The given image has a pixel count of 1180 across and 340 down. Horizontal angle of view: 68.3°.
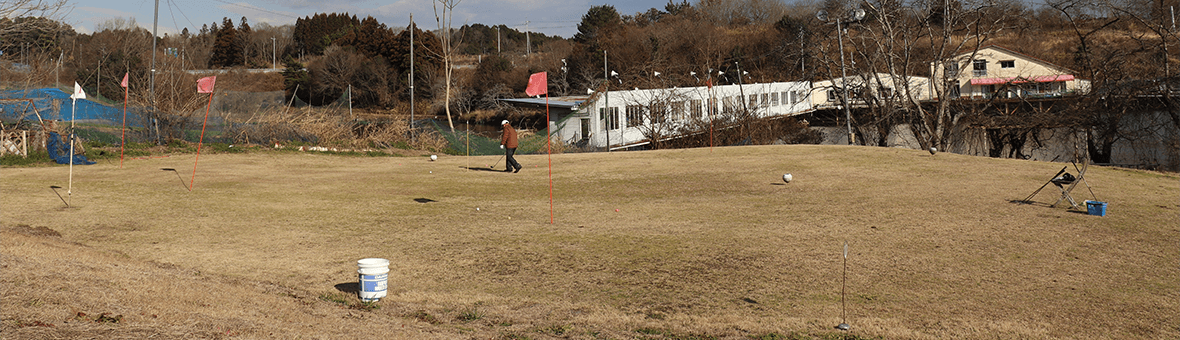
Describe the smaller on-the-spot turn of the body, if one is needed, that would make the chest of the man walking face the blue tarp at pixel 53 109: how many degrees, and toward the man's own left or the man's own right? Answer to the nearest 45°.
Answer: approximately 45° to the man's own right

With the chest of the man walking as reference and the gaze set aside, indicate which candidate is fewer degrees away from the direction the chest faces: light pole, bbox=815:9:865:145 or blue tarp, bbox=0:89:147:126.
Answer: the blue tarp

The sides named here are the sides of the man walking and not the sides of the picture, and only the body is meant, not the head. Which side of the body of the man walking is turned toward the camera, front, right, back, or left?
left

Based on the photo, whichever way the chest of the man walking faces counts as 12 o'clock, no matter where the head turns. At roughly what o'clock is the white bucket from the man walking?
The white bucket is roughly at 9 o'clock from the man walking.

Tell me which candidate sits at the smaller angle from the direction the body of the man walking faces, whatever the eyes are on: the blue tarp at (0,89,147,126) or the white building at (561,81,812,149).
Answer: the blue tarp

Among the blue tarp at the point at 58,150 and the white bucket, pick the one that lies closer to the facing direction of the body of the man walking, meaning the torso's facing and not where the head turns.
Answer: the blue tarp

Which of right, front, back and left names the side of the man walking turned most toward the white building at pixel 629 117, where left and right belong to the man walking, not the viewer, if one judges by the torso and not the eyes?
right

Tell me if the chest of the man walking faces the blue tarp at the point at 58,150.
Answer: yes

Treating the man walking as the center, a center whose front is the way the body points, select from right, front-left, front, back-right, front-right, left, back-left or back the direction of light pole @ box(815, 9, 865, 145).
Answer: back-right

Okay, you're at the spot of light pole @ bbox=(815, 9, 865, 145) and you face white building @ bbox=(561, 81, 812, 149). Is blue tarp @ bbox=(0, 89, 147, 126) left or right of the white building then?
left
